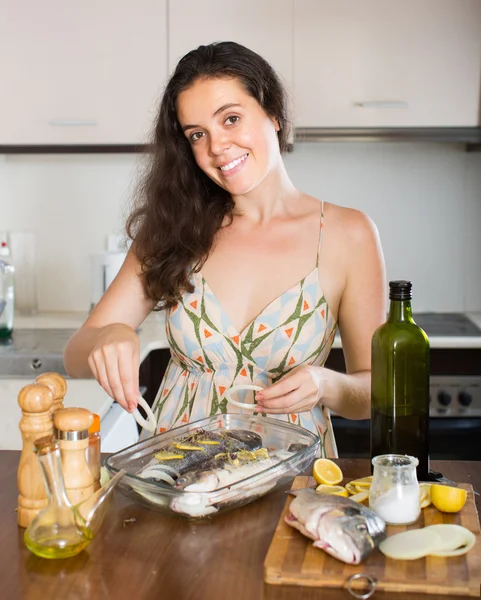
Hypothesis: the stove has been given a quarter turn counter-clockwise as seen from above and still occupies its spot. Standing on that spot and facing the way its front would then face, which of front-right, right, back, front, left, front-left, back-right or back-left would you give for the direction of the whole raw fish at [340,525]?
right

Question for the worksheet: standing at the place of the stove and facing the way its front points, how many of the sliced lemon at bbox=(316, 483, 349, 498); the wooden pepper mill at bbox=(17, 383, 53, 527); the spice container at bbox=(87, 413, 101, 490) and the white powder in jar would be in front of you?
4

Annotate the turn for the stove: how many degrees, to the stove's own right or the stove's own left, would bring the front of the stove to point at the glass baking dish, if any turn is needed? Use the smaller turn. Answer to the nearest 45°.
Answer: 0° — it already faces it

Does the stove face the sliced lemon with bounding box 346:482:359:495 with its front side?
yes

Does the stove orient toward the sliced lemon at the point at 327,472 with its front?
yes

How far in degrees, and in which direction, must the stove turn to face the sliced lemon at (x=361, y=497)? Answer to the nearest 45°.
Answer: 0° — it already faces it

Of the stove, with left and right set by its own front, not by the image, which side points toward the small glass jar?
front

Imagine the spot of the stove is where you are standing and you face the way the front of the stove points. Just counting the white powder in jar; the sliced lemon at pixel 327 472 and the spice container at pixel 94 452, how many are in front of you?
3

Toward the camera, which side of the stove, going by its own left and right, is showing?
front

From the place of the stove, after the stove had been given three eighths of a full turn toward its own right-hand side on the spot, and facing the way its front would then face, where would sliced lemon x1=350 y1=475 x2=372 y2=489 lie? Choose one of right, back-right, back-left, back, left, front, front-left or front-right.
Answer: back-left

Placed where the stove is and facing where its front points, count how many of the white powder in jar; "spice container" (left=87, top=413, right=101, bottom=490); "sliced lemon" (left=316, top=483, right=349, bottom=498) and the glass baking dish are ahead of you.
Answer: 4

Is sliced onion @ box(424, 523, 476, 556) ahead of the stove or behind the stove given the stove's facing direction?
ahead

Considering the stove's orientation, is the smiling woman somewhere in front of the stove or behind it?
in front
